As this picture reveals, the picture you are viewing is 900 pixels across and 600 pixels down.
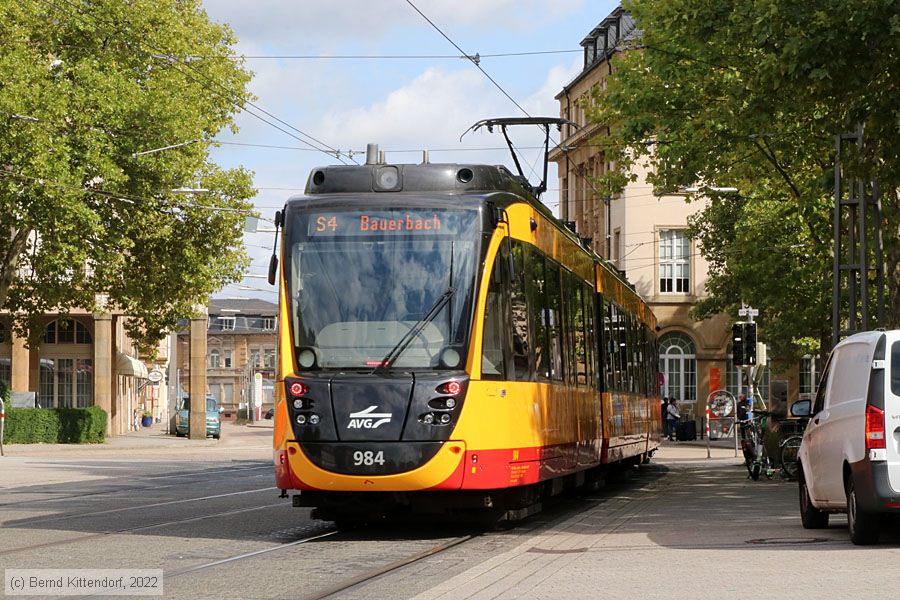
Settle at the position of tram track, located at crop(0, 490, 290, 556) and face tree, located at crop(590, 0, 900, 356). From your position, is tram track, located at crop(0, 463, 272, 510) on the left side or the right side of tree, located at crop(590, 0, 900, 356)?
left

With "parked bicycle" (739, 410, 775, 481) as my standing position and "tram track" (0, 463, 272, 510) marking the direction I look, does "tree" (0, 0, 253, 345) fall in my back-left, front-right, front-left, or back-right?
front-right

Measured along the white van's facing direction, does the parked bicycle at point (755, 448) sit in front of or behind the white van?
in front

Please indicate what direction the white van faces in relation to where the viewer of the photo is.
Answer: facing away from the viewer and to the left of the viewer

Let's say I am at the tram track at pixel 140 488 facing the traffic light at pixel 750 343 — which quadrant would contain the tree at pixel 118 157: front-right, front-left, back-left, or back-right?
front-left
